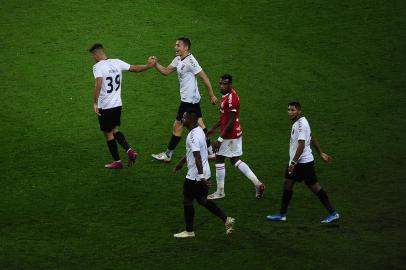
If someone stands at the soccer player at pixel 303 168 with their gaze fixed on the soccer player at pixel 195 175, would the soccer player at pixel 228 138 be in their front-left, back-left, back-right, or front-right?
front-right

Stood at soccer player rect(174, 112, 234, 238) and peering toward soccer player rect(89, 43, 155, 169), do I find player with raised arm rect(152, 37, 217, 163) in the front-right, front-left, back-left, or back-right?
front-right

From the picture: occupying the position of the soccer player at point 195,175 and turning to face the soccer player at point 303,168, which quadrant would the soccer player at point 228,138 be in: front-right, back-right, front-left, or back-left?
front-left

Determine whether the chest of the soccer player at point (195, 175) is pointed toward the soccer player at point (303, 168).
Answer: no

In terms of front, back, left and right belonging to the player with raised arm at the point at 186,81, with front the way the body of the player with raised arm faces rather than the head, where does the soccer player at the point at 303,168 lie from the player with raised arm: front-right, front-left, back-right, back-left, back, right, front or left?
left

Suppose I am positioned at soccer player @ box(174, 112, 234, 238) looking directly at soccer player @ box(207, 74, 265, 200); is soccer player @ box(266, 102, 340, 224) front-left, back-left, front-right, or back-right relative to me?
front-right

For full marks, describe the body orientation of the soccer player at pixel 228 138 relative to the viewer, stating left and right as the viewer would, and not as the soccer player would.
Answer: facing to the left of the viewer

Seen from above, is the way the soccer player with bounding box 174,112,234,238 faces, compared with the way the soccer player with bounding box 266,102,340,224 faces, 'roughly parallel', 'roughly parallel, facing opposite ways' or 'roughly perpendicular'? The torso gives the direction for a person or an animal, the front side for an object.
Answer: roughly parallel

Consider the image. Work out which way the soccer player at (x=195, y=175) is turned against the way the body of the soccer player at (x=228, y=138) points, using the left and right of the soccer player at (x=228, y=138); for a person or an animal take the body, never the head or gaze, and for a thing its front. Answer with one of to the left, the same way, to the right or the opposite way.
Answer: the same way

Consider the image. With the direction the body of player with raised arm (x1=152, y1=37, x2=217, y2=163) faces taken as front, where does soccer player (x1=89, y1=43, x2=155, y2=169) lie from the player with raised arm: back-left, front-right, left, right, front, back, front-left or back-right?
front-right
